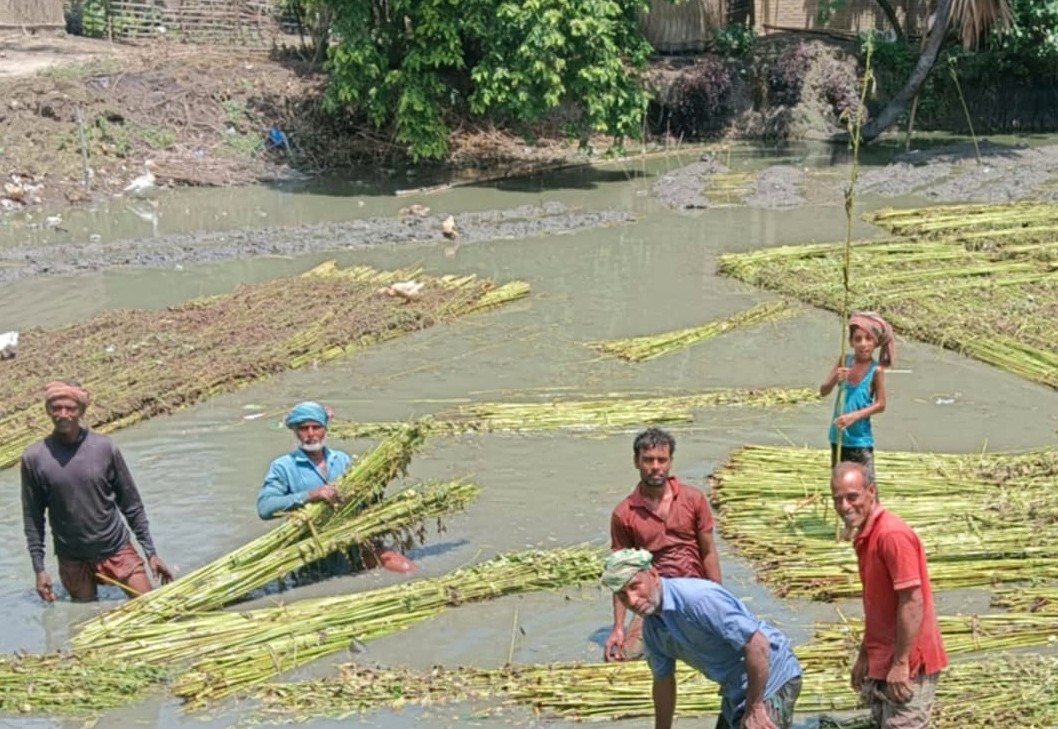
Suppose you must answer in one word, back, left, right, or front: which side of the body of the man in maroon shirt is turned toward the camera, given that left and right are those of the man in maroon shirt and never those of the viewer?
front

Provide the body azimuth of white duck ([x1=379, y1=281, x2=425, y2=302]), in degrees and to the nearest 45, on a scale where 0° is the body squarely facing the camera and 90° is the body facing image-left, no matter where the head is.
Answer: approximately 90°

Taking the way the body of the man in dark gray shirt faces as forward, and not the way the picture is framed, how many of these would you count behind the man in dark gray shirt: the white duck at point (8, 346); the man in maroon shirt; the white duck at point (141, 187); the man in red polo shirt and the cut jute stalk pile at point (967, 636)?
2

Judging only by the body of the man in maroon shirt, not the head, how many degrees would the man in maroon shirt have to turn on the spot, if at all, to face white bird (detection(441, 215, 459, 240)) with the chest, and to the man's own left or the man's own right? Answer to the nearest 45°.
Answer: approximately 180°

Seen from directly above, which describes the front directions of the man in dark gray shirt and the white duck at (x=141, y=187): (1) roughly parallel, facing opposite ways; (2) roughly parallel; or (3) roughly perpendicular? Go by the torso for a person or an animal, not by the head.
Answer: roughly perpendicular

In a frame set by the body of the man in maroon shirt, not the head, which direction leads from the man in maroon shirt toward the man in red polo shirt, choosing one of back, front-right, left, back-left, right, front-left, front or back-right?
front-left

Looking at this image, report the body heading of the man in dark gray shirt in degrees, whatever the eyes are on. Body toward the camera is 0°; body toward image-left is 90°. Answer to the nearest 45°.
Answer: approximately 0°
